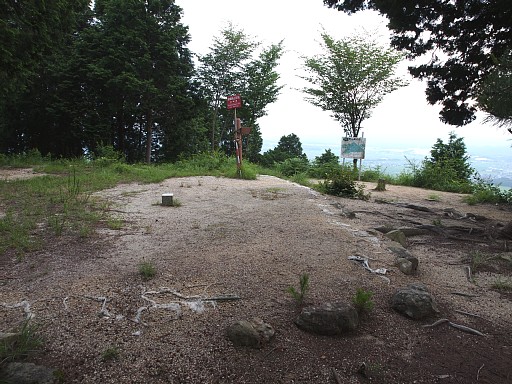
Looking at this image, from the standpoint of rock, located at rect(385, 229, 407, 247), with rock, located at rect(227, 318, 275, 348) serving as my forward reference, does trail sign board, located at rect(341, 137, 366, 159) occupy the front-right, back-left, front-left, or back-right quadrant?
back-right

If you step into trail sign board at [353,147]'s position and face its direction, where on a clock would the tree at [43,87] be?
The tree is roughly at 3 o'clock from the trail sign board.

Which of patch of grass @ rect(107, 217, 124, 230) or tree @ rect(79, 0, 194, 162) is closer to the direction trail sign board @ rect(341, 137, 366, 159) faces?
the patch of grass

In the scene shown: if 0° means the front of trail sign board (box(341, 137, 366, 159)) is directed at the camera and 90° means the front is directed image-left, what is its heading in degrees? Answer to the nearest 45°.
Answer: approximately 0°

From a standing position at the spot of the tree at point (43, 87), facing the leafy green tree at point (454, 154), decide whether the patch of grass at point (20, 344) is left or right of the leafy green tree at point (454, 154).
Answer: right

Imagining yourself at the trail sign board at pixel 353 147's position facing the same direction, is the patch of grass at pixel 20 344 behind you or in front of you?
in front

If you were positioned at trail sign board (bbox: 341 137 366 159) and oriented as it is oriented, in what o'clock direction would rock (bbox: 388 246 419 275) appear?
The rock is roughly at 12 o'clock from the trail sign board.

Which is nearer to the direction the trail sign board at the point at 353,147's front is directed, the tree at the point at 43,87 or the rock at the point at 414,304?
the rock

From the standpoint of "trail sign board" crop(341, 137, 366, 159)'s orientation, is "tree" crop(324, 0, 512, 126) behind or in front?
in front

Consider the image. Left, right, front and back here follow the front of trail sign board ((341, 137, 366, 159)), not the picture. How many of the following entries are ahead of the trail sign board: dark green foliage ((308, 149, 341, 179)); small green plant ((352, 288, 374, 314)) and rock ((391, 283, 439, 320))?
2

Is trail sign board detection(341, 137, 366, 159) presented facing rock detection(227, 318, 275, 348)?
yes

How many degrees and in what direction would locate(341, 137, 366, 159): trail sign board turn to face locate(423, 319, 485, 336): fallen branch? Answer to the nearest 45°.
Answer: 0° — it already faces it

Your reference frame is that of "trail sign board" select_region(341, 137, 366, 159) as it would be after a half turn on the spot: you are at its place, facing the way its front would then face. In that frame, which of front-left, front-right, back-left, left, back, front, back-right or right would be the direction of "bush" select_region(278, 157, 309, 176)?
front-left
